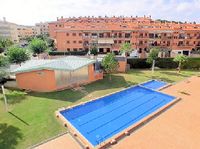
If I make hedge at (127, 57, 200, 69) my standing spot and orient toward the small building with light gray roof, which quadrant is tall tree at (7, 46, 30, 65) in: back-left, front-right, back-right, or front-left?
front-right

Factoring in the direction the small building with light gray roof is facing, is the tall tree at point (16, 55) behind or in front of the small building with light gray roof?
behind

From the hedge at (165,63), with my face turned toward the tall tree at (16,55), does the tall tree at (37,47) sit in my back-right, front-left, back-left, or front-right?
front-right

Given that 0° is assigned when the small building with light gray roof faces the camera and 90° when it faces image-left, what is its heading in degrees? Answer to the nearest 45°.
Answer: approximately 315°

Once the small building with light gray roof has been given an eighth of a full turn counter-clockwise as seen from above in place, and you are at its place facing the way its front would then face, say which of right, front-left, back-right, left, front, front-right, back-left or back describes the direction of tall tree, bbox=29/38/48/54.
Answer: left

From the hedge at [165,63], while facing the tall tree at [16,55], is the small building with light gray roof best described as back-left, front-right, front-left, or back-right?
front-left

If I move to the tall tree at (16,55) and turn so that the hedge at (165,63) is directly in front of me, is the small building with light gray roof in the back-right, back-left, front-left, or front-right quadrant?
front-right

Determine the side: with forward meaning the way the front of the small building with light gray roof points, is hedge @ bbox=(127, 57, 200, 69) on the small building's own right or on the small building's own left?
on the small building's own left
